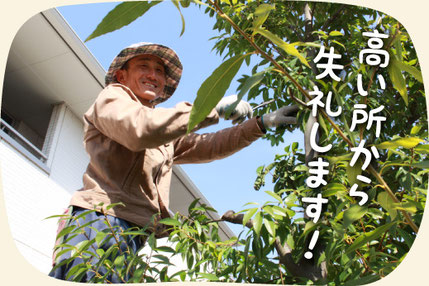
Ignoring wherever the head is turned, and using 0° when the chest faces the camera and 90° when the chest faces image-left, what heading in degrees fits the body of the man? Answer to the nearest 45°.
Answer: approximately 315°
